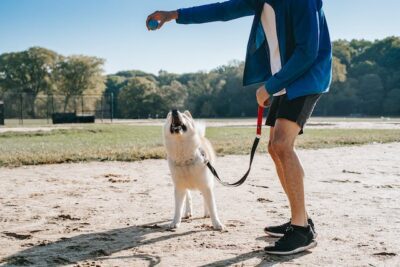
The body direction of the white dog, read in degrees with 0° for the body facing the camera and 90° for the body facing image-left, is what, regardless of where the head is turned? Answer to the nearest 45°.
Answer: approximately 0°
